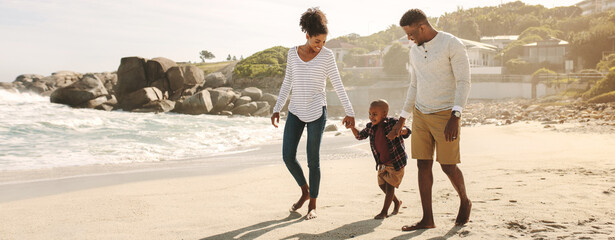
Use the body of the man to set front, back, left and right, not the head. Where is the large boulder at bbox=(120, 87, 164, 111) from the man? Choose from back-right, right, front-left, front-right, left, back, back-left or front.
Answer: right

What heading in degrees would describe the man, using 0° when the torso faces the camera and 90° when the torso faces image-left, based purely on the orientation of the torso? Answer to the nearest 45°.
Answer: approximately 45°

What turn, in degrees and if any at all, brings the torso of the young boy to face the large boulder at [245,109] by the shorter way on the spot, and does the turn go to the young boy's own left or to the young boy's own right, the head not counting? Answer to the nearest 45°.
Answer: approximately 135° to the young boy's own right

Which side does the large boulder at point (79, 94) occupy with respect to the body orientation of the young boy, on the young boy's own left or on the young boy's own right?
on the young boy's own right

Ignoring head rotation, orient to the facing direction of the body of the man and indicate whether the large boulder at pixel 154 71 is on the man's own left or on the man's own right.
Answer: on the man's own right

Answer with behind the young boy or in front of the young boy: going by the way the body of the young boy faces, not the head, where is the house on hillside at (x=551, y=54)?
behind

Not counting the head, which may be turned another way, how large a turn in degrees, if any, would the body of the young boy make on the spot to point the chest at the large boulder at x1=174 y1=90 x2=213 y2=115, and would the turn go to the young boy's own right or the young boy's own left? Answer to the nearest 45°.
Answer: approximately 90° to the young boy's own right

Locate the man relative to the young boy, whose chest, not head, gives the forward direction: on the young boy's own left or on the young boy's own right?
on the young boy's own left

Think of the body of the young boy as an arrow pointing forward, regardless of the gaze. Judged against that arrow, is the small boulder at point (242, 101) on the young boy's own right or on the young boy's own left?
on the young boy's own right

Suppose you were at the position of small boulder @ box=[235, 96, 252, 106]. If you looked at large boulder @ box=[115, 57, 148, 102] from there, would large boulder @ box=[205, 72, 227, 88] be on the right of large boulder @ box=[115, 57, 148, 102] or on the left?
right

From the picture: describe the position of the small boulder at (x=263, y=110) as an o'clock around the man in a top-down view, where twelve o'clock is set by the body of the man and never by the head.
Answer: The small boulder is roughly at 4 o'clock from the man.

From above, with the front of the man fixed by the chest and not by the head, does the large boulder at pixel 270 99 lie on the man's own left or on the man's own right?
on the man's own right

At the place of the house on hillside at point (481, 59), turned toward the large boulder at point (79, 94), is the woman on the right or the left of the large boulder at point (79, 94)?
left

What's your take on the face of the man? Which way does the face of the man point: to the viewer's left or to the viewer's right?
to the viewer's left

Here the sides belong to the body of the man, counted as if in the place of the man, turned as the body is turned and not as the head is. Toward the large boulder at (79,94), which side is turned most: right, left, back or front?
right

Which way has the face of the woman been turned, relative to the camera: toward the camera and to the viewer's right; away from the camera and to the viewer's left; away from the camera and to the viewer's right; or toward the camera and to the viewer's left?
toward the camera and to the viewer's right
